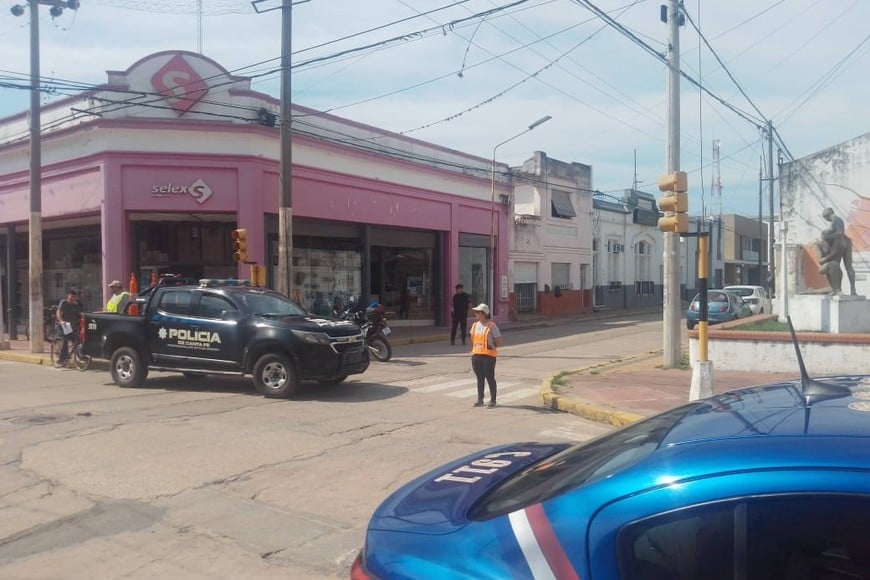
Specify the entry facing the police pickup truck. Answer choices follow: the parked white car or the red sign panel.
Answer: the red sign panel

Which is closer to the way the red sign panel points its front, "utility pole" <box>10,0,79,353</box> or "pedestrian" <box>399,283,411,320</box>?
the utility pole

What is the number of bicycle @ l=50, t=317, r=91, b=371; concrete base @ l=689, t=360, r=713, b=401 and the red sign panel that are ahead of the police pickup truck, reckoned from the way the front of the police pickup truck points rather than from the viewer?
1

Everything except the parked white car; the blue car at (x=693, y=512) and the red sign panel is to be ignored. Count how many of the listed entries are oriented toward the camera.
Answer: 1

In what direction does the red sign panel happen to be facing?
toward the camera

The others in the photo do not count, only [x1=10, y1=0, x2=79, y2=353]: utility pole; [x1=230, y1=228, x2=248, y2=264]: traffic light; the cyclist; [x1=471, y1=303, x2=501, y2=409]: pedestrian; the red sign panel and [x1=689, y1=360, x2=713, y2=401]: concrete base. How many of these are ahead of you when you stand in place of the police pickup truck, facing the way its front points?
2

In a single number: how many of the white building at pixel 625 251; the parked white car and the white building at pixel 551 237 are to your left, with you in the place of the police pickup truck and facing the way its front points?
3

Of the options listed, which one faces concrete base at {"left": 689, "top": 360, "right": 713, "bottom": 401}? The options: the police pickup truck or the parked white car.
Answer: the police pickup truck

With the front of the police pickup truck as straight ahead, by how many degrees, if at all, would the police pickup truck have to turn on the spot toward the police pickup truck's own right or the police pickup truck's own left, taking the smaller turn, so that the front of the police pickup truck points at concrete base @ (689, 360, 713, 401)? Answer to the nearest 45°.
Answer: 0° — it already faces it
